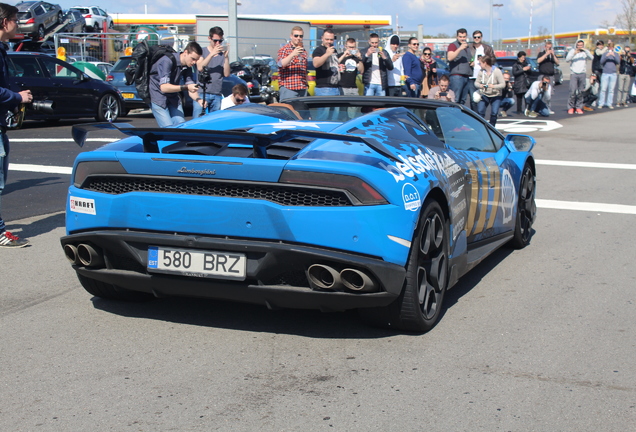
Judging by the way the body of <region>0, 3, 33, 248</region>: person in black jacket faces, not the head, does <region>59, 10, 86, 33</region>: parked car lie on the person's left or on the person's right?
on the person's left

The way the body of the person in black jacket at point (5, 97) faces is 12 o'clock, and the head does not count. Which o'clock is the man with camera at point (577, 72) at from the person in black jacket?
The man with camera is roughly at 11 o'clock from the person in black jacket.

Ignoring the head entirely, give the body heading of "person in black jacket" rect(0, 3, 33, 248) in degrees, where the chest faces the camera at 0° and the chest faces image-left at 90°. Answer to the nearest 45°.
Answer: approximately 270°

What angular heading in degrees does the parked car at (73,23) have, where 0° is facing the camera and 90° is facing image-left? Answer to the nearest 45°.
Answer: approximately 45°

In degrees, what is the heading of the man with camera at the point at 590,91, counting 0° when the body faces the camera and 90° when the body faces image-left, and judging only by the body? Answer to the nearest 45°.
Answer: approximately 45°

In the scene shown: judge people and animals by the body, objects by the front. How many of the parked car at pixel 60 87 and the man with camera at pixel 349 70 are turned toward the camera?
1

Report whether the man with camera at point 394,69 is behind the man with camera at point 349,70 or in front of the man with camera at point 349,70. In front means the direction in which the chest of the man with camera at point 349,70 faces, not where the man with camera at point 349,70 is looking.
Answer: behind

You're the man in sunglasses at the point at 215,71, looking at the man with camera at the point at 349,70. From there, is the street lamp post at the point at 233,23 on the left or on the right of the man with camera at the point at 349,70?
left

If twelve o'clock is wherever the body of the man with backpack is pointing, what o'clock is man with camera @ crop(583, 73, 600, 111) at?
The man with camera is roughly at 9 o'clock from the man with backpack.

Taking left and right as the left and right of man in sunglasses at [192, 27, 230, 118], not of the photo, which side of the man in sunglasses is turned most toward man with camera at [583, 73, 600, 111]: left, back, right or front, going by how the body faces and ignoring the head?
left
